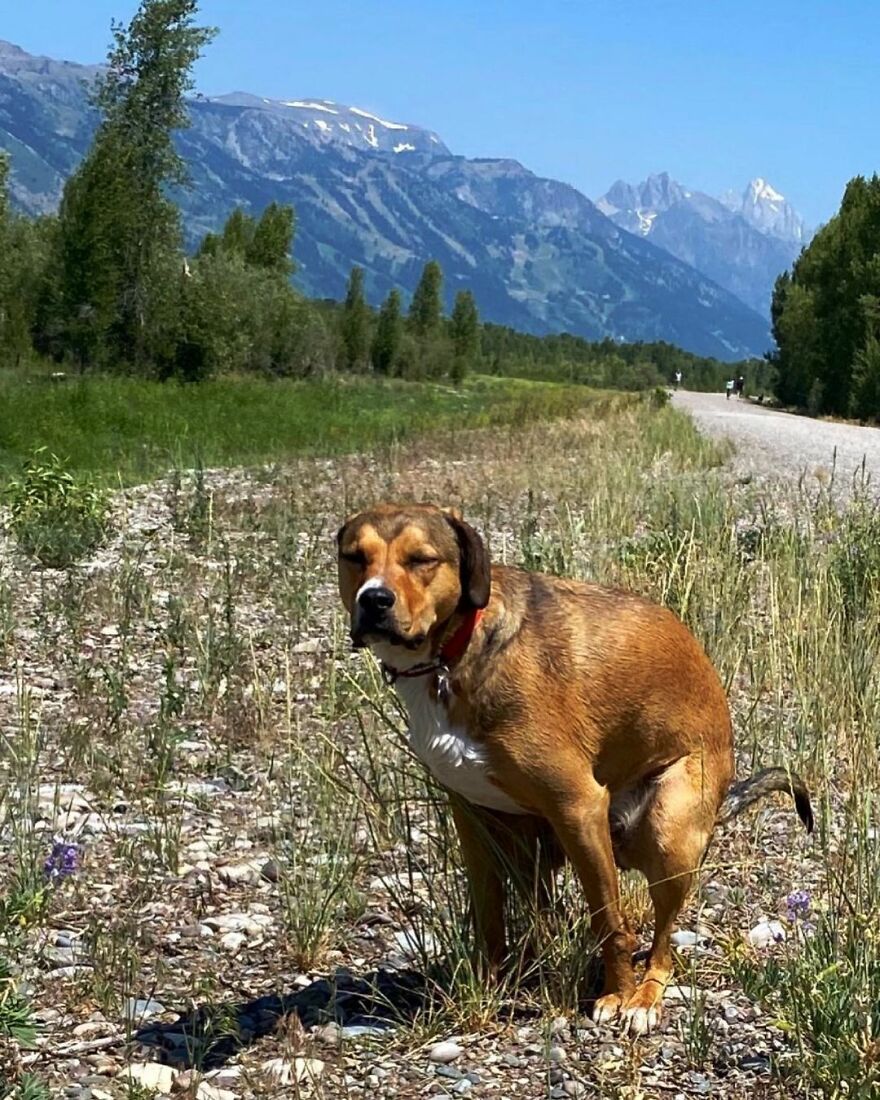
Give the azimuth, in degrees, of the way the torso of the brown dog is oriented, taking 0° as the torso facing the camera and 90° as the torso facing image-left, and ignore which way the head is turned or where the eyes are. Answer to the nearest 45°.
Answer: approximately 45°

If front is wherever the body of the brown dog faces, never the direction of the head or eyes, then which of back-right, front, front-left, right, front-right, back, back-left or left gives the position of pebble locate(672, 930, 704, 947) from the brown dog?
back

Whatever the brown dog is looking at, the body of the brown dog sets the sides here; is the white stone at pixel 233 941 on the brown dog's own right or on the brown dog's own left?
on the brown dog's own right

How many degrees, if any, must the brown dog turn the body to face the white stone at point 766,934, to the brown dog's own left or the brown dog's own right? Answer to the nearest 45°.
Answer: approximately 180°
